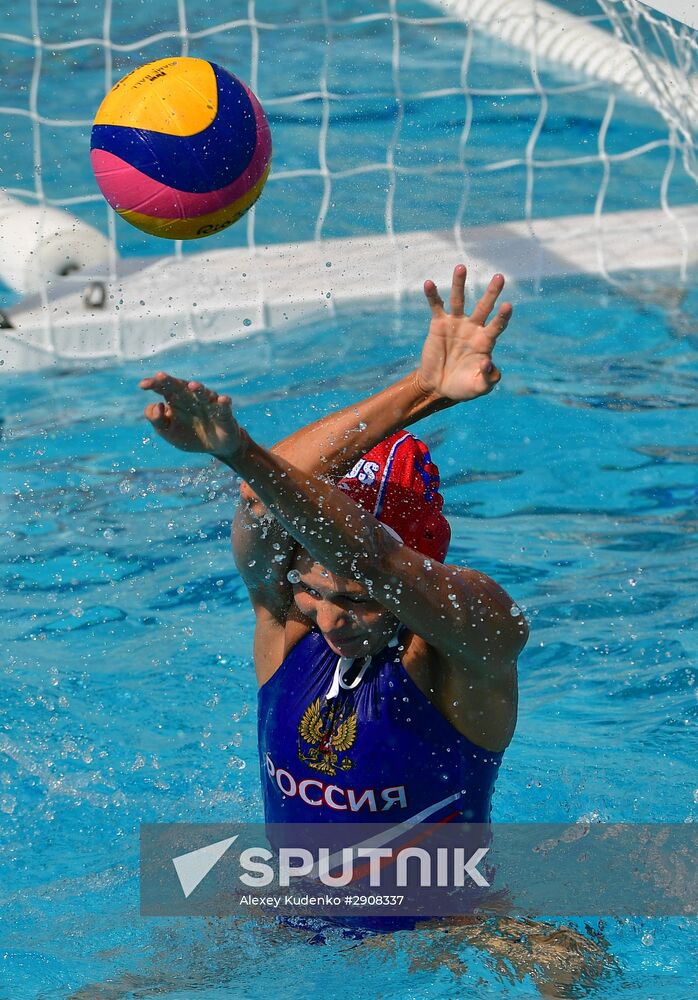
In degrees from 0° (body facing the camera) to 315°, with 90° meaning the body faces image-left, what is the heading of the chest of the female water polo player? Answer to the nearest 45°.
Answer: approximately 45°

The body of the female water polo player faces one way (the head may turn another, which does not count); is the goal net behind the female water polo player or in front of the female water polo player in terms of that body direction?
behind
